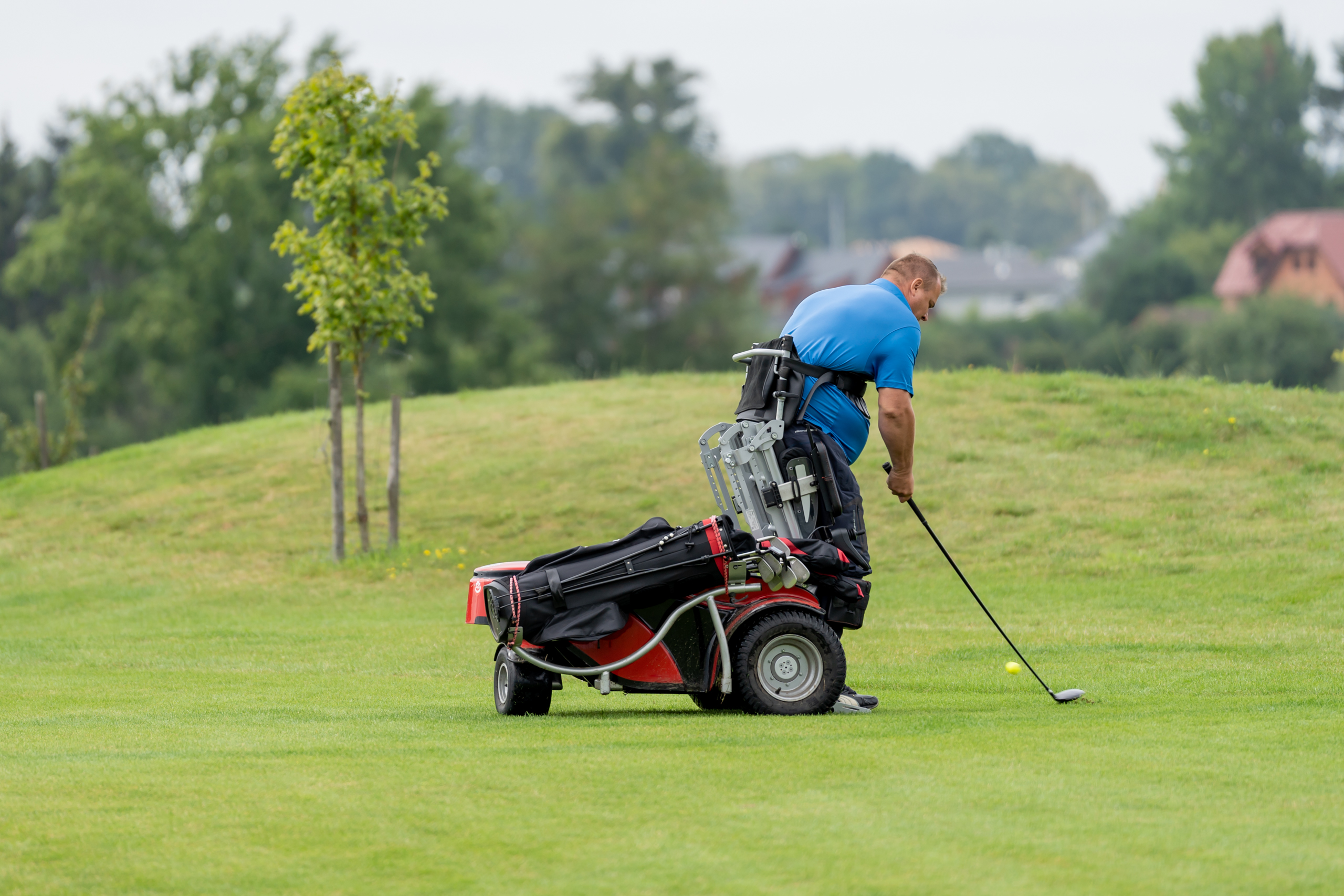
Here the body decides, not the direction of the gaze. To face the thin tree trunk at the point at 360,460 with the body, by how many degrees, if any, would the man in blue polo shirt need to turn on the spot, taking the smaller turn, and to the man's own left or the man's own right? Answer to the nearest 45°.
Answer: approximately 135° to the man's own left

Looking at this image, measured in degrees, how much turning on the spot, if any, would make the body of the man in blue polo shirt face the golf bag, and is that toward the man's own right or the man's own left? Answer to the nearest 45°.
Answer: approximately 135° to the man's own right

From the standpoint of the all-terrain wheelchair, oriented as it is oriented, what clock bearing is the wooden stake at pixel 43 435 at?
The wooden stake is roughly at 8 o'clock from the all-terrain wheelchair.

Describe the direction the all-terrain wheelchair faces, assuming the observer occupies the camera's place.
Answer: facing to the right of the viewer

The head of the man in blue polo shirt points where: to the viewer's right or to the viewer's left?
to the viewer's right

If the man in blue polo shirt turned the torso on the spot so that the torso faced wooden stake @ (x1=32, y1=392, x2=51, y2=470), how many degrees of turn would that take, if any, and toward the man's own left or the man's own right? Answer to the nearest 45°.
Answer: approximately 135° to the man's own left

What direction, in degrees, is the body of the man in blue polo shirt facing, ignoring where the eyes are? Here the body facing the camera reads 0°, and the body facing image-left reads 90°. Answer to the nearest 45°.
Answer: approximately 270°
